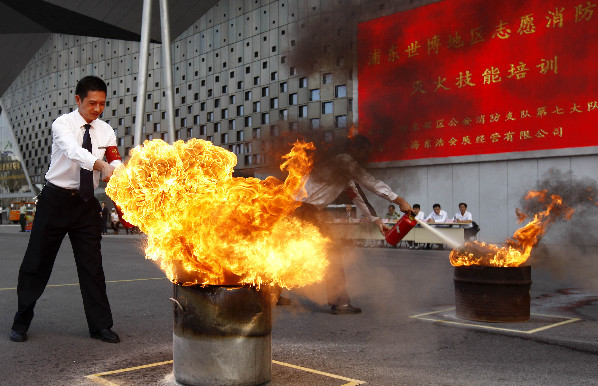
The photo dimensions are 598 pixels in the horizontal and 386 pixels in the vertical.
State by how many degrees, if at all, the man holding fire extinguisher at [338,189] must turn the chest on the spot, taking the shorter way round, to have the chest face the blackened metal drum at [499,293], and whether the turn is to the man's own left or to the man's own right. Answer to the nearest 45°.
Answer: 0° — they already face it

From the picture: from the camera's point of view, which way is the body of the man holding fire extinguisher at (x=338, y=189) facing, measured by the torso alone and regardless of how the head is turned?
to the viewer's right

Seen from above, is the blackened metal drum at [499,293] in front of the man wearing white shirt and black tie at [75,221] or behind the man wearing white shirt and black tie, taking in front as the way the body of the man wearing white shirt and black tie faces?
in front

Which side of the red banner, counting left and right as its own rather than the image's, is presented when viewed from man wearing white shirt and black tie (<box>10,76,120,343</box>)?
front

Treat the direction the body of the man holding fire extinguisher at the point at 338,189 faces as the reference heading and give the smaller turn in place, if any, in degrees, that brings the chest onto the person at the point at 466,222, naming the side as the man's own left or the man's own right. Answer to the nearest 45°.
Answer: approximately 90° to the man's own left

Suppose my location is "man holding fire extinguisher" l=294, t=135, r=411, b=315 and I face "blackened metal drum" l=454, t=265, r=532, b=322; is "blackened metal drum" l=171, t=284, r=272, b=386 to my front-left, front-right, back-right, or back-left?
back-right

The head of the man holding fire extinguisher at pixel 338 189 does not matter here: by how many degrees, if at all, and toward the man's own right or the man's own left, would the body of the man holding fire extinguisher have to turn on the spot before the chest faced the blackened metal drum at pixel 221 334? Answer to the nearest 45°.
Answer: approximately 90° to the man's own right

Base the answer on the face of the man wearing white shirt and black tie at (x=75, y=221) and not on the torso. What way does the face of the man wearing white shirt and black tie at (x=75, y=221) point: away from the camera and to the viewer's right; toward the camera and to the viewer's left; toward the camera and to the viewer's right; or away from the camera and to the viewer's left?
toward the camera and to the viewer's right

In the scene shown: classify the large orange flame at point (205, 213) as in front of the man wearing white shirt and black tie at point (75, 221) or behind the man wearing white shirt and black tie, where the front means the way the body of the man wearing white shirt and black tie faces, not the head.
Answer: in front

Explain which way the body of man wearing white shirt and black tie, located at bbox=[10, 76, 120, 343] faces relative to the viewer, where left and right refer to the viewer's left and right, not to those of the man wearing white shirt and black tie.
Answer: facing the viewer and to the right of the viewer

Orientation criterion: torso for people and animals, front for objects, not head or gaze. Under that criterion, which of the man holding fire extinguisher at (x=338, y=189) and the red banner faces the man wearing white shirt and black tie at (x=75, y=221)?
the red banner

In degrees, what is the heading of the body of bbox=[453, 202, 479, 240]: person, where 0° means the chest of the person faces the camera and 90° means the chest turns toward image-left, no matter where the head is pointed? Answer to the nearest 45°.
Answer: approximately 45°
